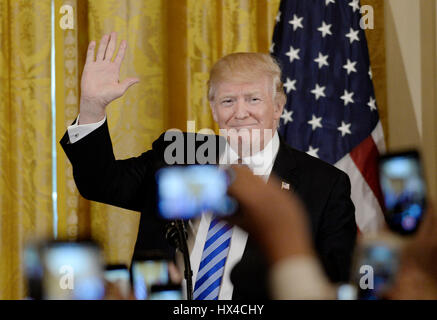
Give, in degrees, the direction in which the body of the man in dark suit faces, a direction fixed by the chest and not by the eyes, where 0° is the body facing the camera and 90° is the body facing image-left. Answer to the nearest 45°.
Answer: approximately 45°

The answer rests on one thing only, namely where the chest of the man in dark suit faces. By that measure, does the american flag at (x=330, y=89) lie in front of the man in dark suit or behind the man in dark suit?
behind
